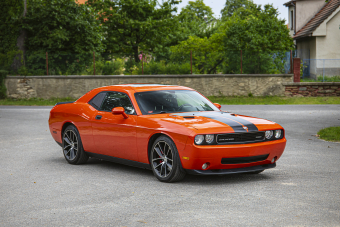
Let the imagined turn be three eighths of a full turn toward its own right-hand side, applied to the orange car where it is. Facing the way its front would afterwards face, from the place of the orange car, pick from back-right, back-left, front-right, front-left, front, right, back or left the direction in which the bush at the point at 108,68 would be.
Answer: right

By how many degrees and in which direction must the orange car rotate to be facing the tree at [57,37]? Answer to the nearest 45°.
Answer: approximately 135° to its left

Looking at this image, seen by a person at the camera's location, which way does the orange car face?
facing the viewer and to the right of the viewer

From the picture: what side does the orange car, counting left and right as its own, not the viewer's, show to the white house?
left

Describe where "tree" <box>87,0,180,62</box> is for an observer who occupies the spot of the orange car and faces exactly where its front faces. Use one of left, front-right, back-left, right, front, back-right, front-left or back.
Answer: back-left

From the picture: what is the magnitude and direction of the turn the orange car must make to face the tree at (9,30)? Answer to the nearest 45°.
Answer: approximately 180°

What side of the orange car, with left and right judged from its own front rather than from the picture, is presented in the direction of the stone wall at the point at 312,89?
left

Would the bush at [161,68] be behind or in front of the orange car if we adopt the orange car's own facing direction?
behind

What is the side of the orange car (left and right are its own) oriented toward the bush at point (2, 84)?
back
